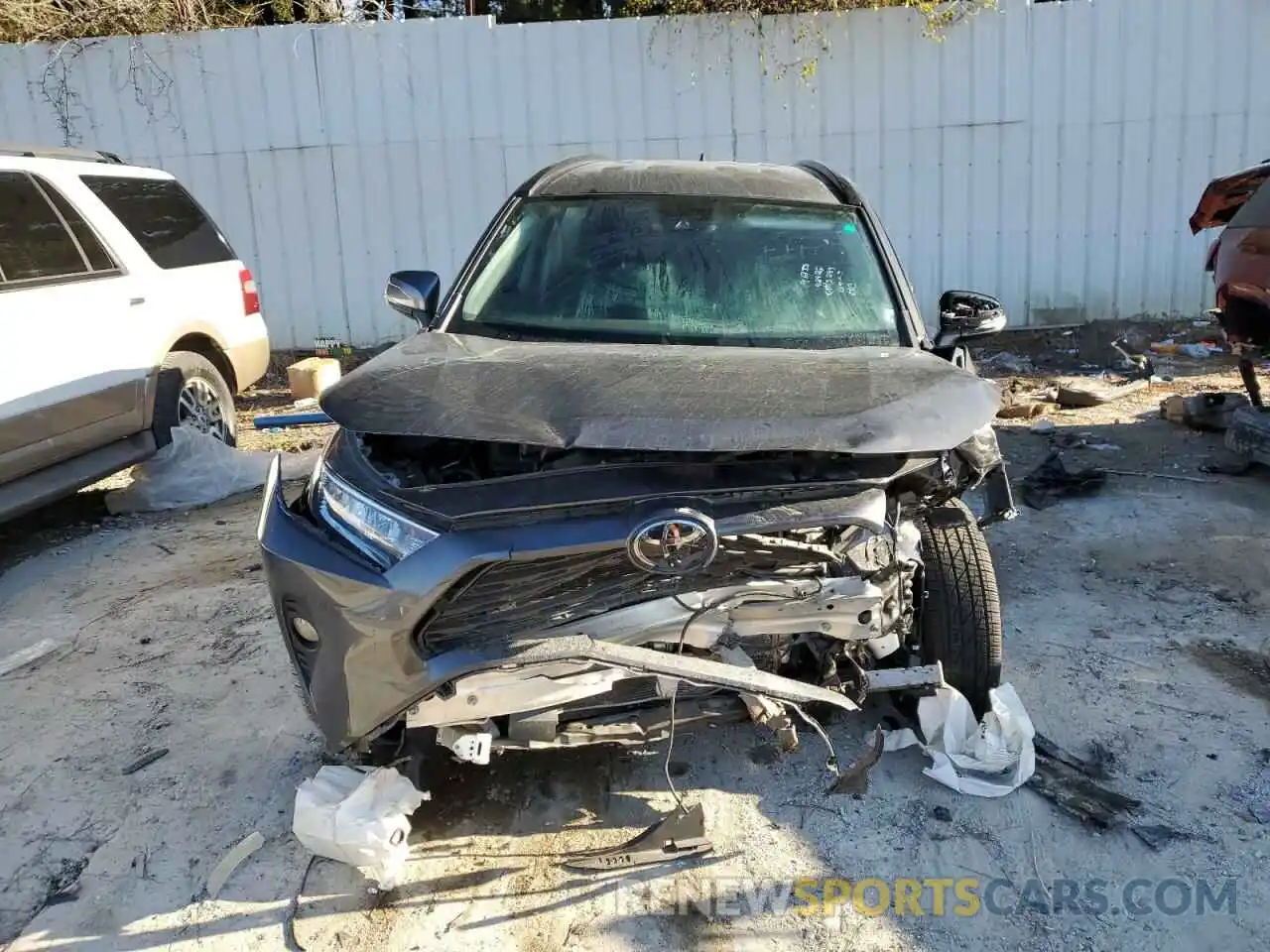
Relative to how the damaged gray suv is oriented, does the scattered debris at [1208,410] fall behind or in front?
behind

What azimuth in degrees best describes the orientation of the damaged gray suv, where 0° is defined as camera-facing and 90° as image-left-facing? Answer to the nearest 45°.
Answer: approximately 0°

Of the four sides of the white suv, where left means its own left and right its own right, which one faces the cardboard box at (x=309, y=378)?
back
